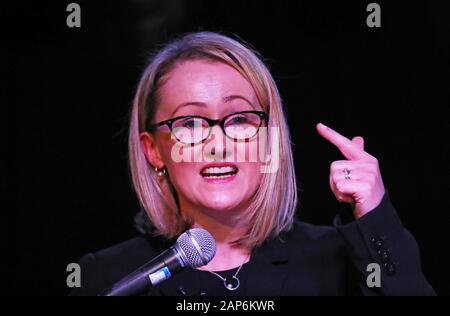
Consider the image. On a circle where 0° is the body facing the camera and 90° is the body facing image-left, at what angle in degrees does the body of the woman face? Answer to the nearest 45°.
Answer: approximately 0°

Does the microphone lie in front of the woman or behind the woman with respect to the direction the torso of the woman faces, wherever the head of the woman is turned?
in front
